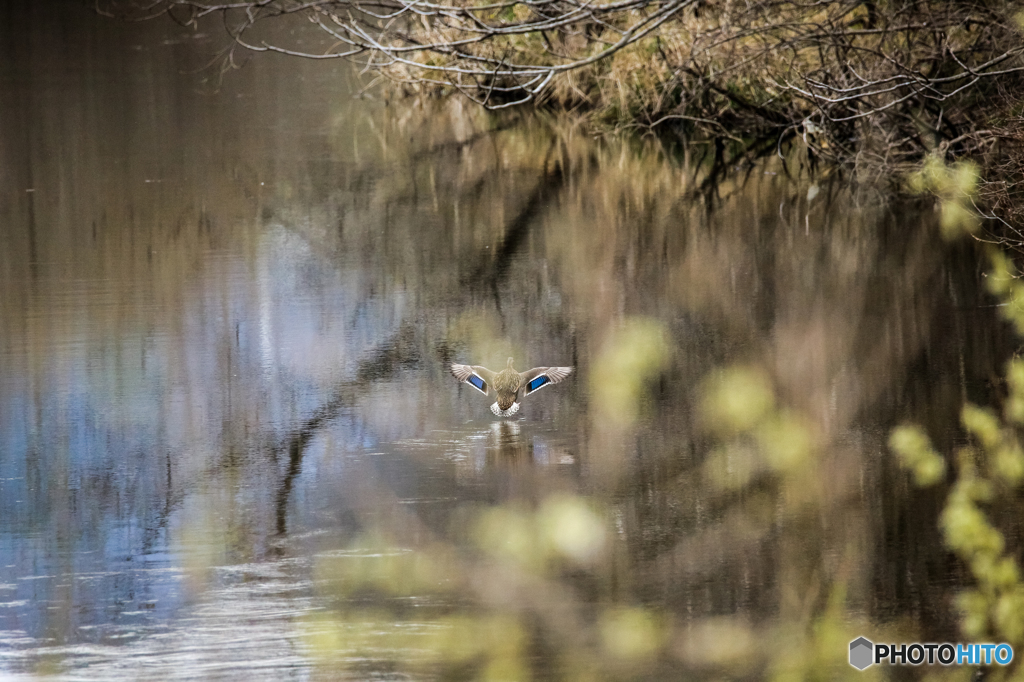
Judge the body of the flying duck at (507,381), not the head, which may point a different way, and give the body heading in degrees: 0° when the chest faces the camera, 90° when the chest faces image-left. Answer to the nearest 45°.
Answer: approximately 180°

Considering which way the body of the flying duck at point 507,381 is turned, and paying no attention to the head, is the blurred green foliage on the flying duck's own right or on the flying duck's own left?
on the flying duck's own right

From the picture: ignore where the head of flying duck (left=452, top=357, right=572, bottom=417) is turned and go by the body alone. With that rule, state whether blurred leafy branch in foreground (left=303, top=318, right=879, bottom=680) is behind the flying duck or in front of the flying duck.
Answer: behind
